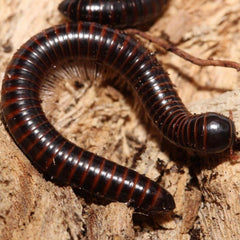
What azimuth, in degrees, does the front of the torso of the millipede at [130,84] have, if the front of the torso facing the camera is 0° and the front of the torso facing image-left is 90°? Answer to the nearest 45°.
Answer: approximately 270°
